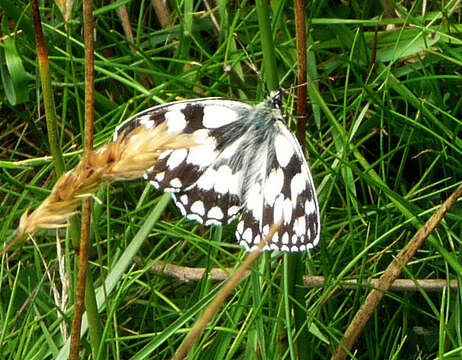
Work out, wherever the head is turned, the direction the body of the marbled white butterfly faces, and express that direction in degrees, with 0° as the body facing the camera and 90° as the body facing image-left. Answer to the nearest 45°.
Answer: approximately 225°
